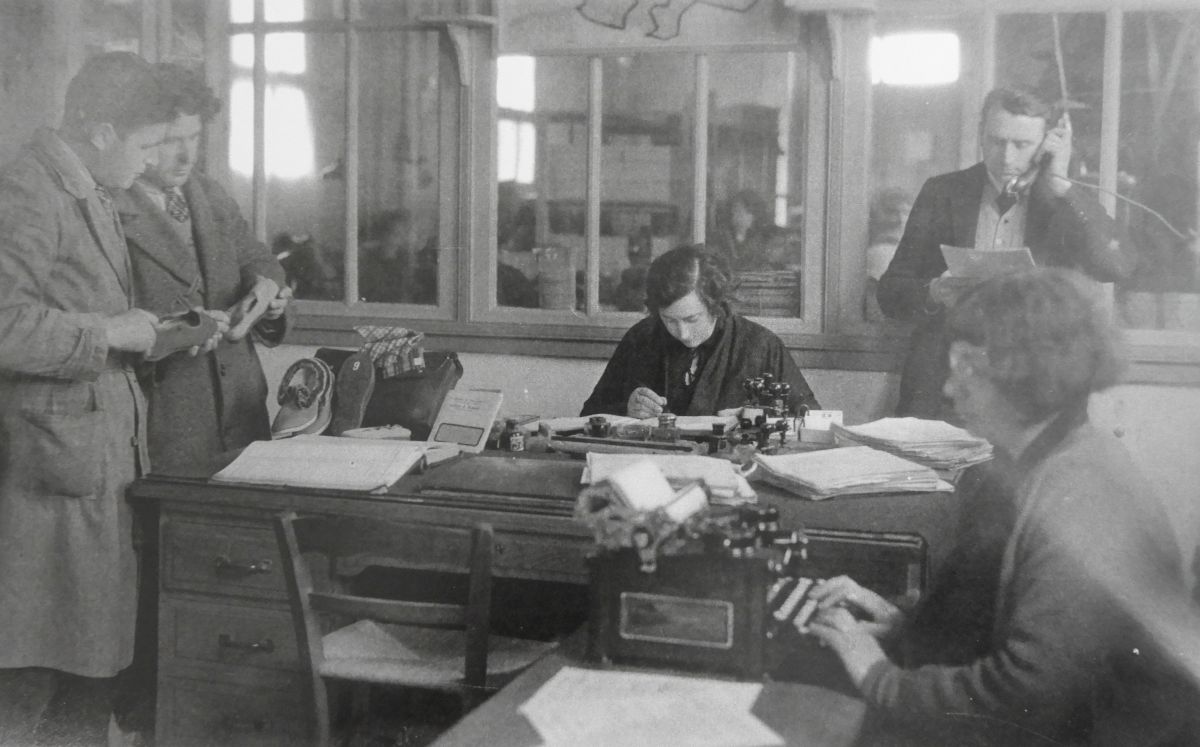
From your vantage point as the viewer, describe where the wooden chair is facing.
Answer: facing away from the viewer and to the right of the viewer

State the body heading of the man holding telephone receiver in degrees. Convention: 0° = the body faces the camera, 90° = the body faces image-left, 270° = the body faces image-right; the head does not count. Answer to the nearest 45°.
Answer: approximately 0°

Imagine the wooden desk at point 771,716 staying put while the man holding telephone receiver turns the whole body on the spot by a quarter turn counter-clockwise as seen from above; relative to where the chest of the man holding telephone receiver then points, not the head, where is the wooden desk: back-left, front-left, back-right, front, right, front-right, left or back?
right

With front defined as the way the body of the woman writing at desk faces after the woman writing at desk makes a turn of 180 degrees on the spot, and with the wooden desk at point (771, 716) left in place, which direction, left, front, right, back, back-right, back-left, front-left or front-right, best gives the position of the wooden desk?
back

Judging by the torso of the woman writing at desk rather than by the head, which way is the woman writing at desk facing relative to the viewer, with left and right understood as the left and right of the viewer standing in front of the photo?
facing the viewer

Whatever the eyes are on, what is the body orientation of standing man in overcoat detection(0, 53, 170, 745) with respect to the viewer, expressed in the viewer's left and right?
facing to the right of the viewer

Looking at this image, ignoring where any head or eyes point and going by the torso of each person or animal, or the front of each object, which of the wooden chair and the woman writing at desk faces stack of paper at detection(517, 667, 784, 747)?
the woman writing at desk

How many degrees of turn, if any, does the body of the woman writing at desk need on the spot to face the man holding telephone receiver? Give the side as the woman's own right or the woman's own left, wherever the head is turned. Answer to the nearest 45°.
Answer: approximately 45° to the woman's own left

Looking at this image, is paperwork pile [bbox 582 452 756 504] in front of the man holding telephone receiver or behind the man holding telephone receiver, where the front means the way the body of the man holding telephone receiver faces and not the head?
in front

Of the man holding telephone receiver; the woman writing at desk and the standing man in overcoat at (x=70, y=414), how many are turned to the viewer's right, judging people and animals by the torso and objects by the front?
1

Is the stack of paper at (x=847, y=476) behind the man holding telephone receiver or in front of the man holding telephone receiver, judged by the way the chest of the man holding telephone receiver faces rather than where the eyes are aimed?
in front

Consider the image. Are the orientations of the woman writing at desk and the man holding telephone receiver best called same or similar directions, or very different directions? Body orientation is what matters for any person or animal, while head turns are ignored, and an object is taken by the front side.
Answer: same or similar directions
